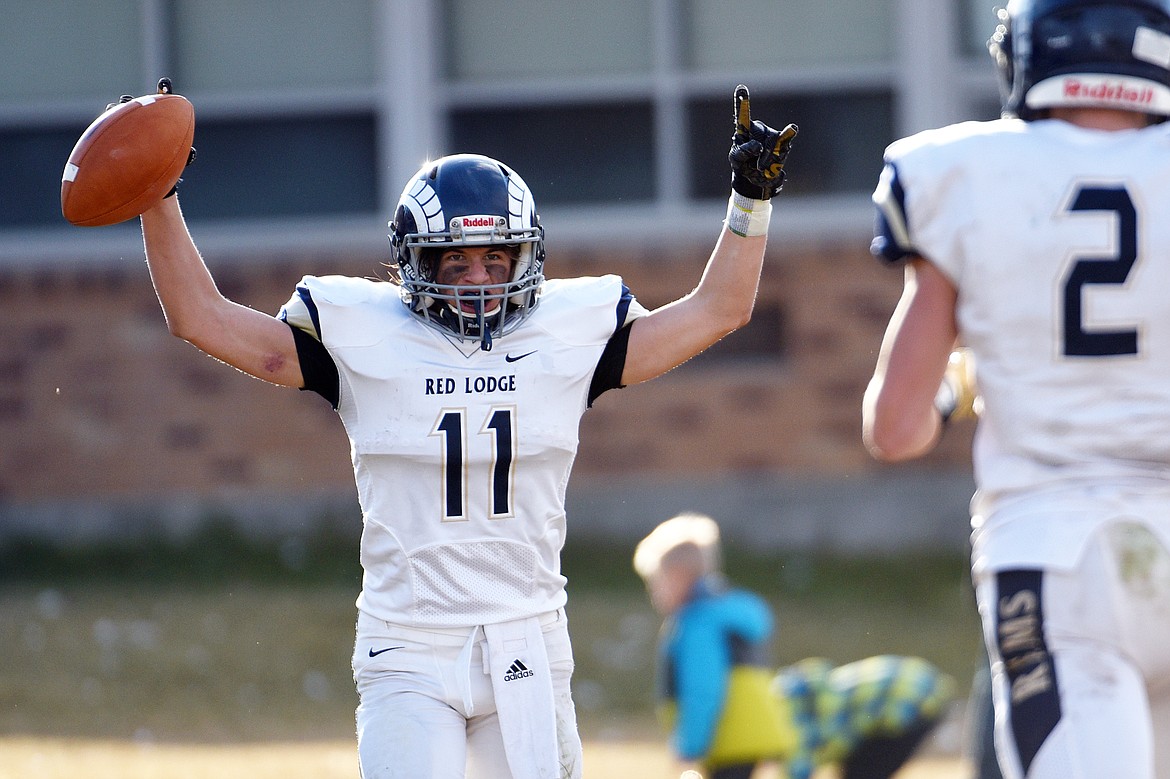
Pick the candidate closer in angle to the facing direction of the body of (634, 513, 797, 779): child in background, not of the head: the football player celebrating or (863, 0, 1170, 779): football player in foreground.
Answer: the football player celebrating

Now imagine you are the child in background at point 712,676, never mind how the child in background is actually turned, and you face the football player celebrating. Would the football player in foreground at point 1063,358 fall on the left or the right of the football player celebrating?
left

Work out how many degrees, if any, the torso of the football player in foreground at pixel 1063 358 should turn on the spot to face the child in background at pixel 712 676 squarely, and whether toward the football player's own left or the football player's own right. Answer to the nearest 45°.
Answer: approximately 45° to the football player's own left

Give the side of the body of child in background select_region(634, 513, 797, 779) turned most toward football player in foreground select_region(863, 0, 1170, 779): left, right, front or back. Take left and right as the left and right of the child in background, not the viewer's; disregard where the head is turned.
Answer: left

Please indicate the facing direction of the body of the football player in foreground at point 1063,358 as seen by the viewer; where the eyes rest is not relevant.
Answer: away from the camera

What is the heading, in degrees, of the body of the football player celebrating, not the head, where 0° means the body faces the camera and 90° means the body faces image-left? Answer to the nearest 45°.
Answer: approximately 0°

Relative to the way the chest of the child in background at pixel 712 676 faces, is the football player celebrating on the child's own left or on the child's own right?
on the child's own left

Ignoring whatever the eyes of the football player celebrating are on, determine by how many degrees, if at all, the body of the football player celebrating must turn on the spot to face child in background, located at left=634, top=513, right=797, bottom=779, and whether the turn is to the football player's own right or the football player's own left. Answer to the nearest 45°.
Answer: approximately 135° to the football player's own left

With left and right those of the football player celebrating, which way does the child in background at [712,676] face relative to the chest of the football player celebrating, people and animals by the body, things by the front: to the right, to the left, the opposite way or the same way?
to the right

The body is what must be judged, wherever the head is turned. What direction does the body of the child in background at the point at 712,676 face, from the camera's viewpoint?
to the viewer's left

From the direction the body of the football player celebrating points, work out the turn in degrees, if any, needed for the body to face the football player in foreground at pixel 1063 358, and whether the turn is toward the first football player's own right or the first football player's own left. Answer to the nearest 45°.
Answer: approximately 45° to the first football player's own left
